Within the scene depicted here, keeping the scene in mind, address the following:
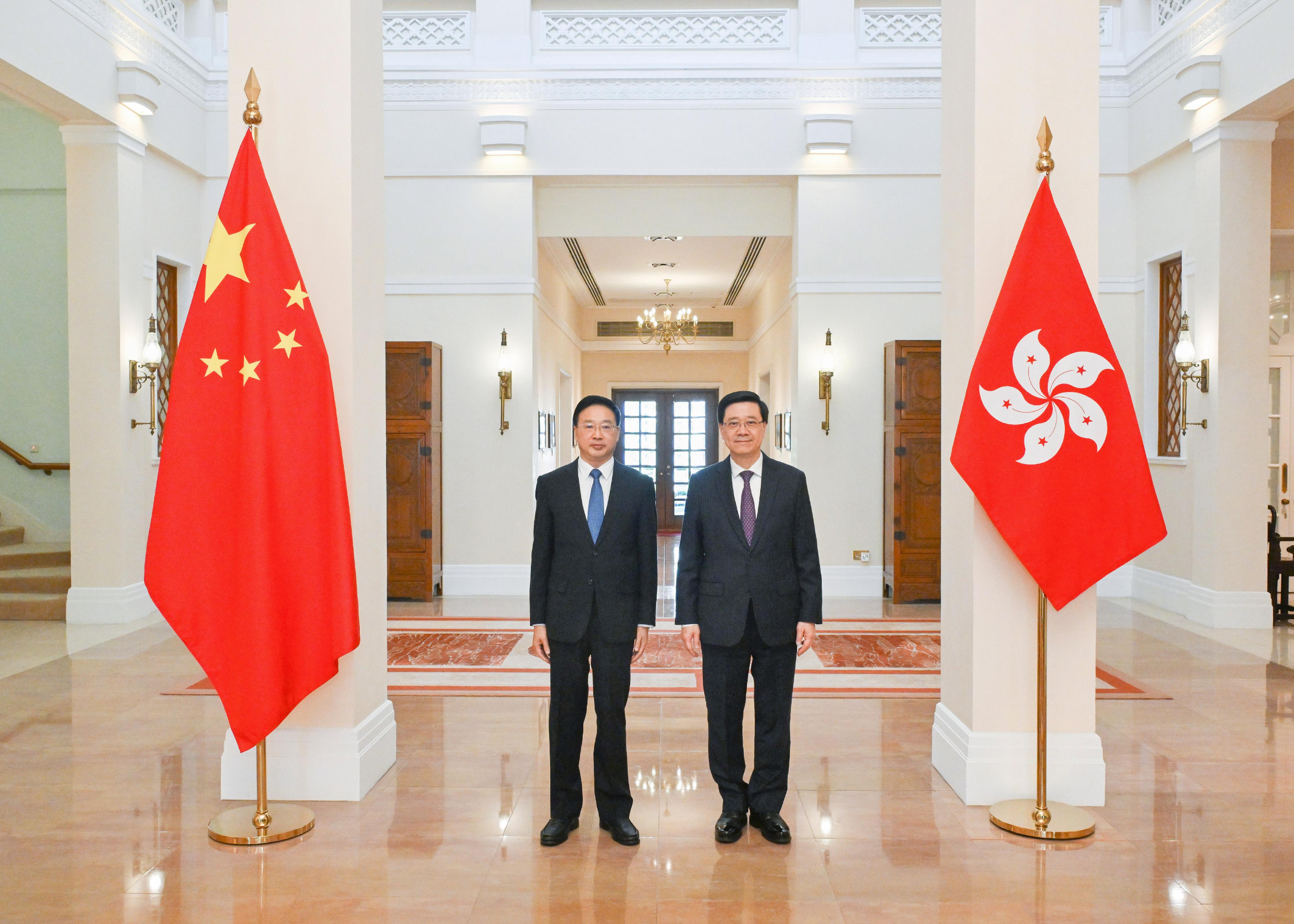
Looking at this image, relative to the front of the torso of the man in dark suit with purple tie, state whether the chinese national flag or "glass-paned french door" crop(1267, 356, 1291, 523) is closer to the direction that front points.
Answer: the chinese national flag

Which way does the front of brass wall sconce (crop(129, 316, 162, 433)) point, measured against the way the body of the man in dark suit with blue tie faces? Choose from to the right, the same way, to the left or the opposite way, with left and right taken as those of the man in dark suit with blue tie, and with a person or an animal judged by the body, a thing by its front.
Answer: to the left

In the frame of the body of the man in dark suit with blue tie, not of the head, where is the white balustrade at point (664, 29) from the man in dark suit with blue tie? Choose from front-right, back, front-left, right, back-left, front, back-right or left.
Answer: back

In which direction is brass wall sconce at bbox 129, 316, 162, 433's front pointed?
to the viewer's right

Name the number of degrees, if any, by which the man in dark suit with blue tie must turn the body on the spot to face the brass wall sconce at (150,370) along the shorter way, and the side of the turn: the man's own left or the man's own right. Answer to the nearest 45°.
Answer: approximately 135° to the man's own right
